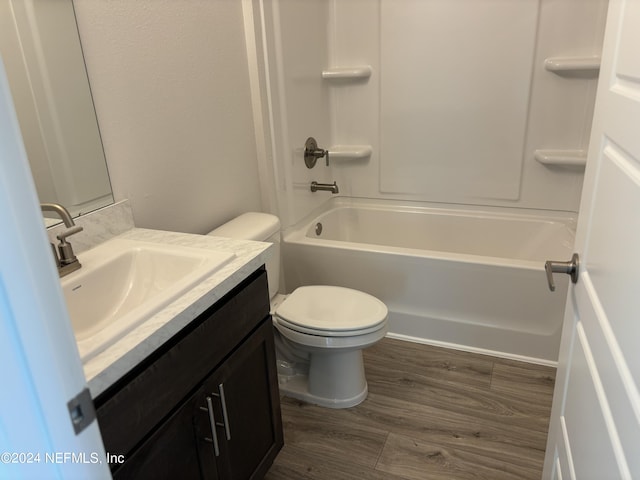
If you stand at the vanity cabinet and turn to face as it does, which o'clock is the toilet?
The toilet is roughly at 9 o'clock from the vanity cabinet.

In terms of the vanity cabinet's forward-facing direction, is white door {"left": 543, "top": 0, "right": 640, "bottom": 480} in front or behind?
in front

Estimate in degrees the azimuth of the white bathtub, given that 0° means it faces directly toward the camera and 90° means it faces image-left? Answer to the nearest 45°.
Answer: approximately 0°

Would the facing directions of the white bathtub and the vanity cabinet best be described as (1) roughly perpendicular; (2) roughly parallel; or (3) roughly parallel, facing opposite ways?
roughly perpendicular

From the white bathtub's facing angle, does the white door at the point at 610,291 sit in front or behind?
in front

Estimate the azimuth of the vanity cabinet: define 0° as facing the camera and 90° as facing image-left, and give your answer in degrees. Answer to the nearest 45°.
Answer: approximately 315°

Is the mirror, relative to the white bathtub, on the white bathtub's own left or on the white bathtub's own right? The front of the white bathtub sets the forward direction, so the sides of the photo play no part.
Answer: on the white bathtub's own right
